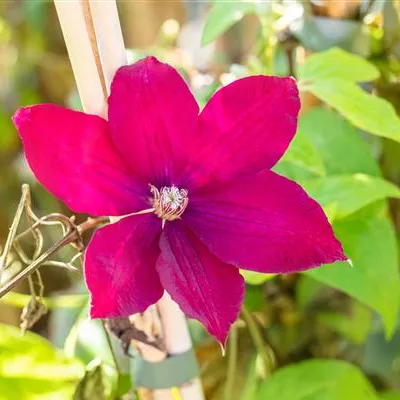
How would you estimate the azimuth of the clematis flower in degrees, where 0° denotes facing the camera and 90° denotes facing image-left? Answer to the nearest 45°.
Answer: approximately 0°
